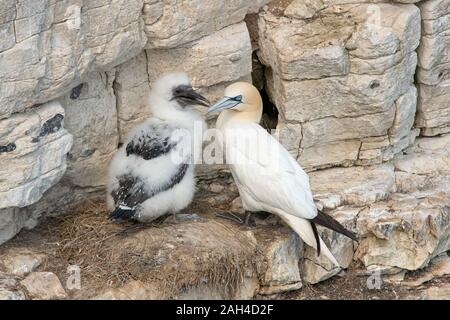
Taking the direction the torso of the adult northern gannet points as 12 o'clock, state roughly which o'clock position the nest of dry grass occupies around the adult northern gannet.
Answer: The nest of dry grass is roughly at 11 o'clock from the adult northern gannet.

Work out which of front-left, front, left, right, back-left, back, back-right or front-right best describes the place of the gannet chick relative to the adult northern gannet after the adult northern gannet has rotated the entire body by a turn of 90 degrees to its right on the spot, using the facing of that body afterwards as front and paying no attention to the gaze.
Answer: left

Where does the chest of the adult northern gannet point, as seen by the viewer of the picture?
to the viewer's left
